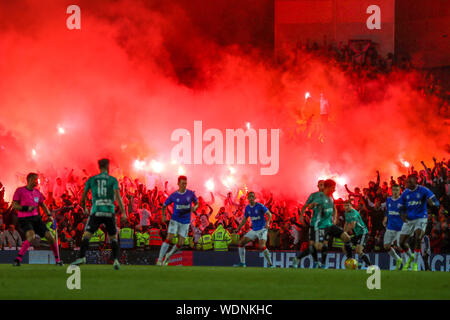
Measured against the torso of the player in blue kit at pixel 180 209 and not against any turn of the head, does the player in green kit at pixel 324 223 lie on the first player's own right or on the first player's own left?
on the first player's own left

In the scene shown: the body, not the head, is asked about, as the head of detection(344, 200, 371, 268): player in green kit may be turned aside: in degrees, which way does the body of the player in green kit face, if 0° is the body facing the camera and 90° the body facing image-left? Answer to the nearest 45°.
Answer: approximately 45°

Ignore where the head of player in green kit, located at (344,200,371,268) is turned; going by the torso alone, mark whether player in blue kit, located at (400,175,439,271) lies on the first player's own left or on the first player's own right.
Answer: on the first player's own left

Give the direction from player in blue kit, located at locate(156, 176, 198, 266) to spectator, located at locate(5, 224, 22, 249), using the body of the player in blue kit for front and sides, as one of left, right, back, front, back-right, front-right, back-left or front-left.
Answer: back-right

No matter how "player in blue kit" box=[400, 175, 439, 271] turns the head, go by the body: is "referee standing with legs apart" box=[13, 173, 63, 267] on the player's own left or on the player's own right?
on the player's own right

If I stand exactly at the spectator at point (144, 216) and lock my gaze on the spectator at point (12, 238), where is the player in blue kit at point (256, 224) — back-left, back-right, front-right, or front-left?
back-left
